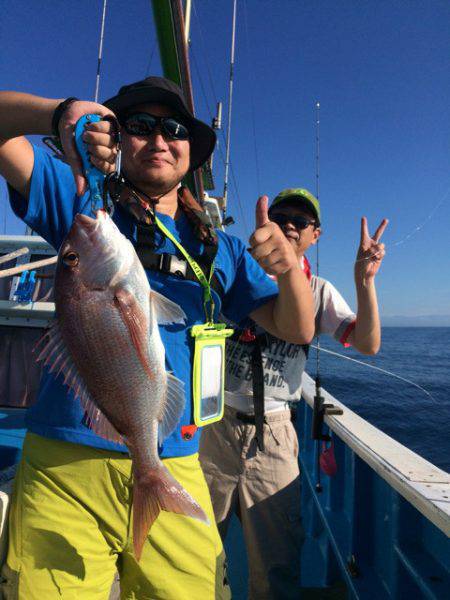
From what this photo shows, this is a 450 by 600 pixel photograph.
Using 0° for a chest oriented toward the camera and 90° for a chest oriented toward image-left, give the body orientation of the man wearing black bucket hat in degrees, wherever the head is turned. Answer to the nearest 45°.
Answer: approximately 0°
